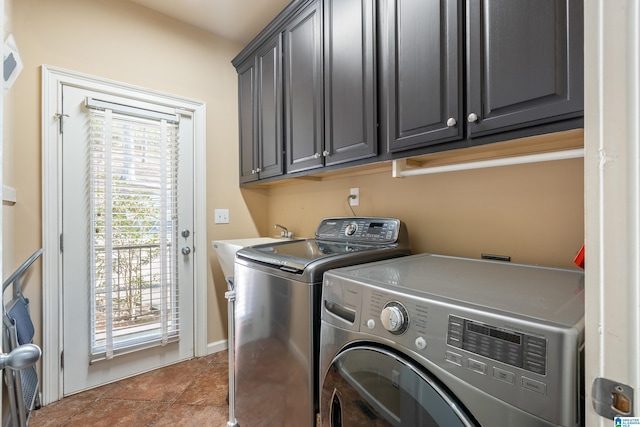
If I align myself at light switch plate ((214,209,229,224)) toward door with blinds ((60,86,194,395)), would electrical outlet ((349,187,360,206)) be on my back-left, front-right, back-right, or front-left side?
back-left

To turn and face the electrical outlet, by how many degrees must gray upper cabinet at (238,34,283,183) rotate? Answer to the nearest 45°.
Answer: approximately 90° to its left

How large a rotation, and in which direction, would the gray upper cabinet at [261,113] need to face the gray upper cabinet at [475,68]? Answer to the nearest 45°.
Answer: approximately 90° to its left

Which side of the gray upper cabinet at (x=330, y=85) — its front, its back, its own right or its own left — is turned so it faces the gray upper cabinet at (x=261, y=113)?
right

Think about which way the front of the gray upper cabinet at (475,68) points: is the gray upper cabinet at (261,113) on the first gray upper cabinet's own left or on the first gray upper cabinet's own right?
on the first gray upper cabinet's own right

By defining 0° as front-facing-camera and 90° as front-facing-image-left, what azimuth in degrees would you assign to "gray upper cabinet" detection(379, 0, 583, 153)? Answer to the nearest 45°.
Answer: approximately 45°

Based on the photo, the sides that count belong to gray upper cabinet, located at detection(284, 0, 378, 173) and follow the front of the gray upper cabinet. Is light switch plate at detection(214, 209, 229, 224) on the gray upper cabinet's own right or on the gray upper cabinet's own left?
on the gray upper cabinet's own right

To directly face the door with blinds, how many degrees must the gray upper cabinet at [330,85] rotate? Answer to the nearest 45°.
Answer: approximately 45° to its right

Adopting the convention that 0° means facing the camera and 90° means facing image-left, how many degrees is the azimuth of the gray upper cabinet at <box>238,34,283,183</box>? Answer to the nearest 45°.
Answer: approximately 45°

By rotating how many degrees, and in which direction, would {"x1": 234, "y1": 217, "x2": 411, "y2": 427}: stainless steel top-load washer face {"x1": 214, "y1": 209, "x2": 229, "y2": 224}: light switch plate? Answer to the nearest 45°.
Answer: approximately 90° to its right
